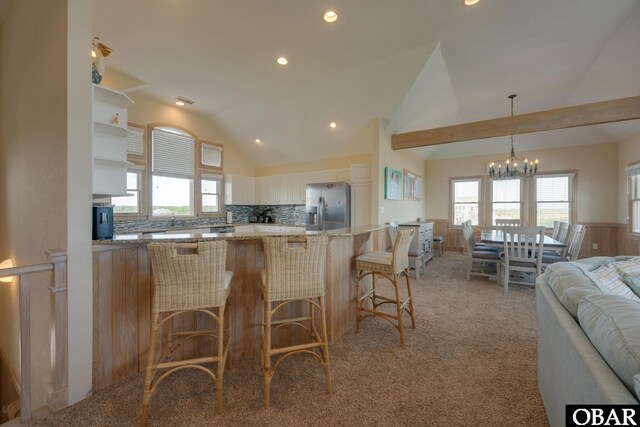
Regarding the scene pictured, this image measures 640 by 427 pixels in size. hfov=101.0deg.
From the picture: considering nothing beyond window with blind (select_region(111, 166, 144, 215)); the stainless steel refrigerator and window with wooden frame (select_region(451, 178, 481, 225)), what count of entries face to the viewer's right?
0

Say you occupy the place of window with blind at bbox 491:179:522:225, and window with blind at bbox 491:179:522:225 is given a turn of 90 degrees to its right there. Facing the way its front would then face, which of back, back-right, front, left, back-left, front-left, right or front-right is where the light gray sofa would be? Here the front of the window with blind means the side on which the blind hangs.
left

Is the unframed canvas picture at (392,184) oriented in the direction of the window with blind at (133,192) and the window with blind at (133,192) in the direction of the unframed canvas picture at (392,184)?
no

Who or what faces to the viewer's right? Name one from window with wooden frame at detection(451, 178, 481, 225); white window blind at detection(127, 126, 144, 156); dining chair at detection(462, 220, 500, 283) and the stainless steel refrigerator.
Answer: the dining chair

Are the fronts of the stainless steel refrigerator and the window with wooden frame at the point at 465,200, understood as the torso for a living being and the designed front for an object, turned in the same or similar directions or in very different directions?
same or similar directions

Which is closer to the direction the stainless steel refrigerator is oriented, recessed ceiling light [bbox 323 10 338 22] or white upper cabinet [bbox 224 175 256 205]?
the recessed ceiling light

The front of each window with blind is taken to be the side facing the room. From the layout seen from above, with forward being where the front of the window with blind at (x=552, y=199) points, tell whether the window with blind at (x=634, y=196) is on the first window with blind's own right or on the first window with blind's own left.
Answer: on the first window with blind's own left

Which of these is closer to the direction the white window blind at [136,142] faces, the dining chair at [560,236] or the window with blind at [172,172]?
the dining chair

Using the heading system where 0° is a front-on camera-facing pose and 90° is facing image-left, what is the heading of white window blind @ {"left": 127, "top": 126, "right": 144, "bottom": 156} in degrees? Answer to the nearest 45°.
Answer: approximately 0°

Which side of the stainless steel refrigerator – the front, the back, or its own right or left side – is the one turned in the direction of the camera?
front

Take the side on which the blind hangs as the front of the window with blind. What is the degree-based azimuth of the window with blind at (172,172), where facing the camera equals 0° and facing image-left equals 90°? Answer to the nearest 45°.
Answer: approximately 315°

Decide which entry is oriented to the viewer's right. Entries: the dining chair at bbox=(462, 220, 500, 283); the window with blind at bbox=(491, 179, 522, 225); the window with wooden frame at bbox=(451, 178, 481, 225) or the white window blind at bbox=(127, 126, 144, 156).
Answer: the dining chair

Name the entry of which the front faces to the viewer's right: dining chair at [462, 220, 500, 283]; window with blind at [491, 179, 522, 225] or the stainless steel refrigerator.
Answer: the dining chair

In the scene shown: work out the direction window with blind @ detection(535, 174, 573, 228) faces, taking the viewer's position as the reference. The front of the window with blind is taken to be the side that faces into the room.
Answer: facing the viewer

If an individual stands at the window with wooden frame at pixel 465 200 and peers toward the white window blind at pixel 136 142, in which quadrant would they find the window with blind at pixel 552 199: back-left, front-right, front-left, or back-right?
back-left

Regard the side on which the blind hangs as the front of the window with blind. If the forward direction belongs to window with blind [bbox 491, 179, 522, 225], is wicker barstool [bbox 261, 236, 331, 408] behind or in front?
in front

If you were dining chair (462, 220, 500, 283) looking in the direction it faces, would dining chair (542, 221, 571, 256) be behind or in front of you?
in front

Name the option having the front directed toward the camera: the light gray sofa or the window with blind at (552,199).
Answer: the window with blind

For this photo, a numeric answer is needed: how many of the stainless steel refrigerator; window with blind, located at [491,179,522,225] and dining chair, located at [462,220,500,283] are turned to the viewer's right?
1
